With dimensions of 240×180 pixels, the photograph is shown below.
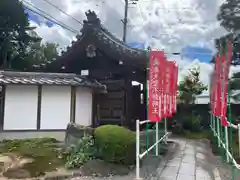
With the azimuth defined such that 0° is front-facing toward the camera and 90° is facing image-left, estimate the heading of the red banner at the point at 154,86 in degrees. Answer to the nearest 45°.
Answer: approximately 0°

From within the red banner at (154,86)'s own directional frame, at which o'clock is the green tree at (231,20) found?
The green tree is roughly at 7 o'clock from the red banner.

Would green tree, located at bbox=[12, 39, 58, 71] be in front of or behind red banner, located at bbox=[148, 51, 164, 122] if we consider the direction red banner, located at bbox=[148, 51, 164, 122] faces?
behind

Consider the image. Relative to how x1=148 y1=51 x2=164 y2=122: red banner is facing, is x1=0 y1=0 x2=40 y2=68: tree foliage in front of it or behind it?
behind

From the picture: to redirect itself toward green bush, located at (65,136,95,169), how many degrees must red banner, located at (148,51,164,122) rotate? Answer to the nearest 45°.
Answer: approximately 90° to its right

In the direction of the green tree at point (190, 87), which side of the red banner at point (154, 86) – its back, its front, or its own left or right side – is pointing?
back
